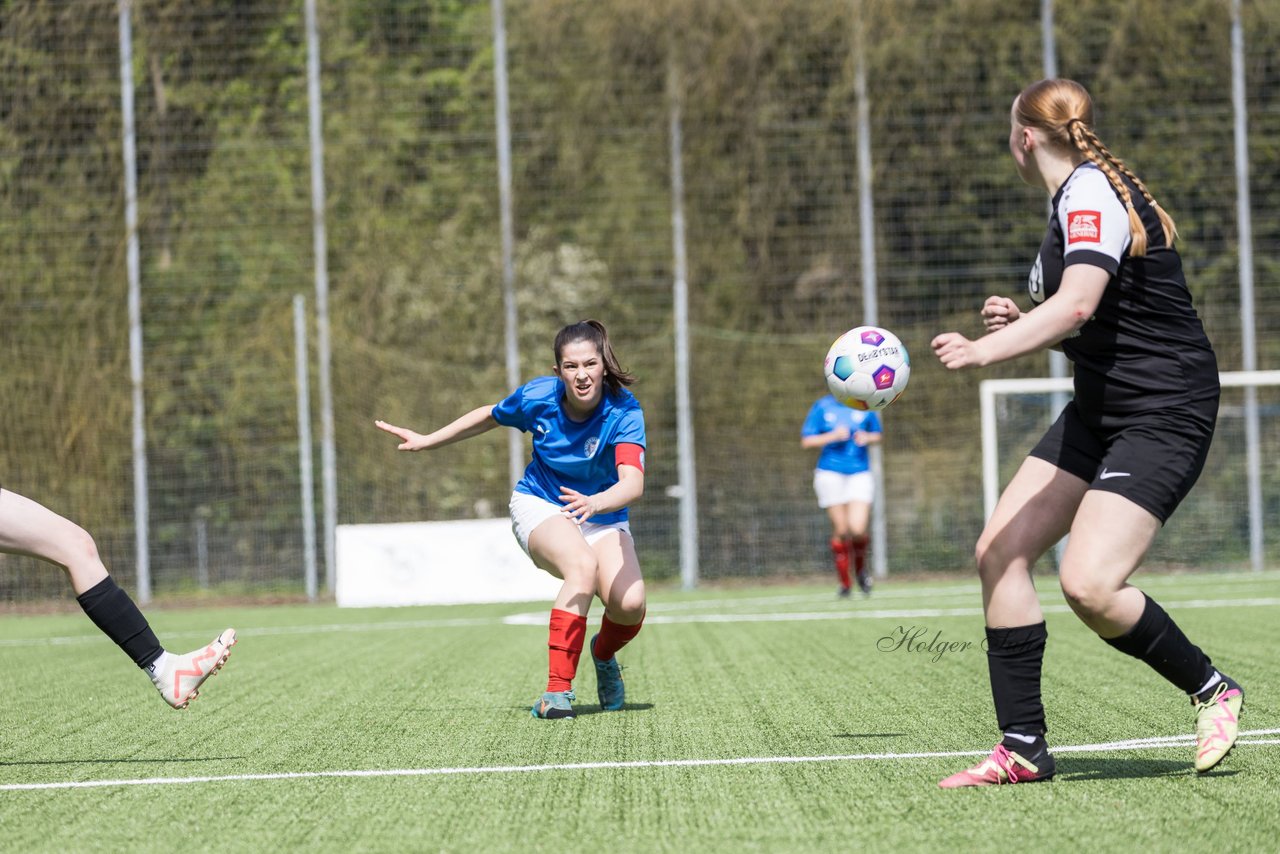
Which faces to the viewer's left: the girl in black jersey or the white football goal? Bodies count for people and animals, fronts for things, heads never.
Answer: the girl in black jersey

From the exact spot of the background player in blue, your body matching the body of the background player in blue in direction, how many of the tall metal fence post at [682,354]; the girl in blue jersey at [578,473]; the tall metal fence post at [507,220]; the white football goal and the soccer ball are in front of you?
2

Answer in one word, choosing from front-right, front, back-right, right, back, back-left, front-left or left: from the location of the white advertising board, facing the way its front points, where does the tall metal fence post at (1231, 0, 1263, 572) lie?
left

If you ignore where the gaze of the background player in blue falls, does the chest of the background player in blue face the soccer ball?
yes

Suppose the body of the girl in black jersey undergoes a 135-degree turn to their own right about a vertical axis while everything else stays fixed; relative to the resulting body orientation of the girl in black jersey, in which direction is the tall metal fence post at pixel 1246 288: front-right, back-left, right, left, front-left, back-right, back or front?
front-left

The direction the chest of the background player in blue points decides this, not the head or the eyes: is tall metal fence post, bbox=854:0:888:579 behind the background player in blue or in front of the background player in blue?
behind

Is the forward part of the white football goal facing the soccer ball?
yes

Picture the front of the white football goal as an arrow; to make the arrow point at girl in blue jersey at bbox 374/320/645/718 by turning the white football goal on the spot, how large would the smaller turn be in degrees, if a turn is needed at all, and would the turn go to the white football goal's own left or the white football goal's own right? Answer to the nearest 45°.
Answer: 0° — it already faces them

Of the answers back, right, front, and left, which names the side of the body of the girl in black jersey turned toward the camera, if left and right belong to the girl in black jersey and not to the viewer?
left

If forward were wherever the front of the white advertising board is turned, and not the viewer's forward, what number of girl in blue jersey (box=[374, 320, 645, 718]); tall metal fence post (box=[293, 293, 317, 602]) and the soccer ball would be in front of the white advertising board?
2

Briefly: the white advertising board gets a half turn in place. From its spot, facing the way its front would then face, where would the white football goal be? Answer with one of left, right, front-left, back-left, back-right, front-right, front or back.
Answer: right
